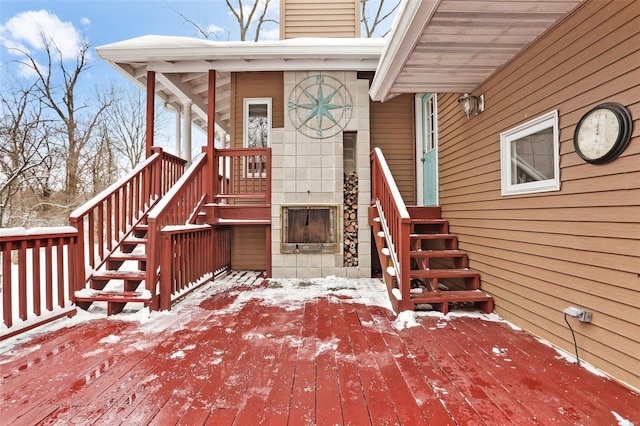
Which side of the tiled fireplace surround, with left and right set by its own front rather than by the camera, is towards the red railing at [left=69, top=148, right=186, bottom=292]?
right

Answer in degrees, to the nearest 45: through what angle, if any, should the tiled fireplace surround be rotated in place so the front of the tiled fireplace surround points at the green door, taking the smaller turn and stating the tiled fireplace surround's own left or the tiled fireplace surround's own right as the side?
approximately 90° to the tiled fireplace surround's own left

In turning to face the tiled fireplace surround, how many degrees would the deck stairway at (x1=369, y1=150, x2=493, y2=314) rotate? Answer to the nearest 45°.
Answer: approximately 135° to its right

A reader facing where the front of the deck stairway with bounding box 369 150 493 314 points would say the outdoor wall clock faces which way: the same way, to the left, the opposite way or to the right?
to the right

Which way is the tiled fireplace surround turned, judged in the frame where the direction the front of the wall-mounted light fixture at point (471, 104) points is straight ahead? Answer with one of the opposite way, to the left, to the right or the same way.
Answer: to the left

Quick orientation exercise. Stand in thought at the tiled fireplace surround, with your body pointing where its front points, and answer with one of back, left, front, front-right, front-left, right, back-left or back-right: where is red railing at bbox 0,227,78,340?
front-right

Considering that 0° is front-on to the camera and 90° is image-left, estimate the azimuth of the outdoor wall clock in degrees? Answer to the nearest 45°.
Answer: approximately 45°

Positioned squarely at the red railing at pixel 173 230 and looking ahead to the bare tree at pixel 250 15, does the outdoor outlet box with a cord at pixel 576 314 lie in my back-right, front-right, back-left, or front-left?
back-right

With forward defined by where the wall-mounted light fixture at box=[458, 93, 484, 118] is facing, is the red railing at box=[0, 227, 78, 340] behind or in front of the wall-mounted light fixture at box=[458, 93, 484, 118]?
in front

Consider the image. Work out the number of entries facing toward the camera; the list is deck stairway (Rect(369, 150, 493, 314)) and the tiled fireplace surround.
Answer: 2

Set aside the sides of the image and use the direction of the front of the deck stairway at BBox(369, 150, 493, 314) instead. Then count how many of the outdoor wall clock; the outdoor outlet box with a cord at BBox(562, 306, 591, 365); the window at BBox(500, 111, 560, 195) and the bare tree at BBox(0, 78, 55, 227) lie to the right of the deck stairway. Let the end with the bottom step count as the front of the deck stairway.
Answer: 1

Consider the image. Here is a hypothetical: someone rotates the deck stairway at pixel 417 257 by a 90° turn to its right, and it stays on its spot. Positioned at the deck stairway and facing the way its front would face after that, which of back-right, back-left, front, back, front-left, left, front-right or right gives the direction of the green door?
right

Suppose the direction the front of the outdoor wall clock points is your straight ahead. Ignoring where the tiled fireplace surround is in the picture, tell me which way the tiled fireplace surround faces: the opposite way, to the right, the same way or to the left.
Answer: to the left

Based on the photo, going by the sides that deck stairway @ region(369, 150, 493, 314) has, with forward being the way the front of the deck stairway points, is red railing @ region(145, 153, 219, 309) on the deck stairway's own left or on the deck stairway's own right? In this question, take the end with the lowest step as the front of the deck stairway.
on the deck stairway's own right

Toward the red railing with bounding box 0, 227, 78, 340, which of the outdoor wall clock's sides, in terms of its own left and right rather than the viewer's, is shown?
front

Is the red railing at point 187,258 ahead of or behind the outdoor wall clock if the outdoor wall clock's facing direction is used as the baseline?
ahead
